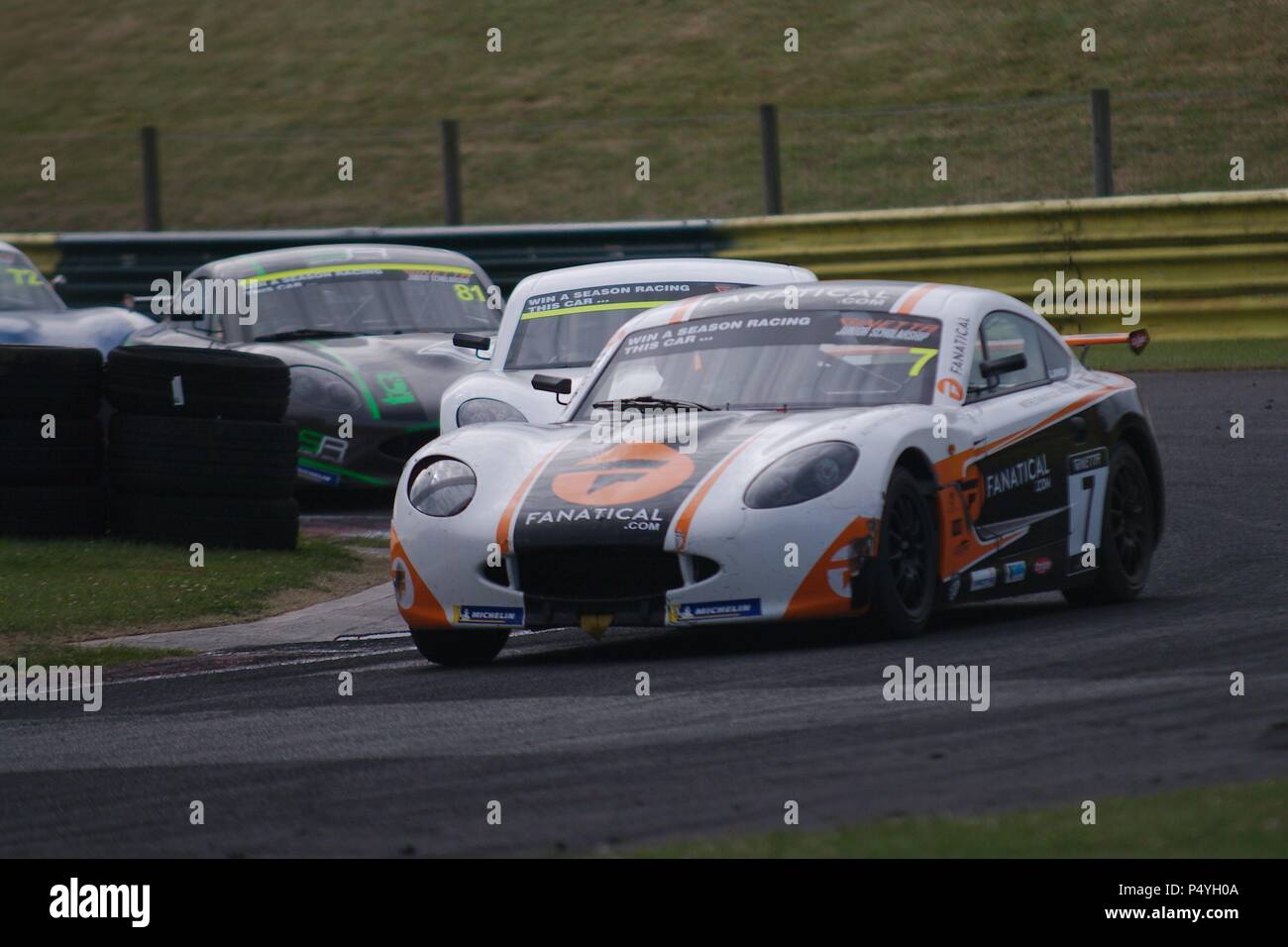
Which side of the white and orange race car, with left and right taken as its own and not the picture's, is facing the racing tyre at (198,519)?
right

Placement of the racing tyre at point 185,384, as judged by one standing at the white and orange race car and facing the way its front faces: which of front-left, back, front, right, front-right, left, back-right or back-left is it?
right

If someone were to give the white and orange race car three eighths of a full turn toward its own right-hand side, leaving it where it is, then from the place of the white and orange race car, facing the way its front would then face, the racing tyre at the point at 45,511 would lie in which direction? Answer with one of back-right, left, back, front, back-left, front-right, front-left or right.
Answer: front-left

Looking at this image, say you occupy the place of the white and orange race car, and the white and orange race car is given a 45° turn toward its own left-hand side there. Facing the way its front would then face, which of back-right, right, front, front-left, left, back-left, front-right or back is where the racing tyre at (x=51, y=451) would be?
back-right

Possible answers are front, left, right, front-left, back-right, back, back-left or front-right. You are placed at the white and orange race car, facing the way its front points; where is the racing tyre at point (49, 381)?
right

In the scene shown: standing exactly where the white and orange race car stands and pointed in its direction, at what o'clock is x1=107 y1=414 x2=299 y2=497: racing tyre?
The racing tyre is roughly at 3 o'clock from the white and orange race car.

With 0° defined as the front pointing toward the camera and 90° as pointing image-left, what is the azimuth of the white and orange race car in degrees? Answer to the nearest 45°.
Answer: approximately 45°
